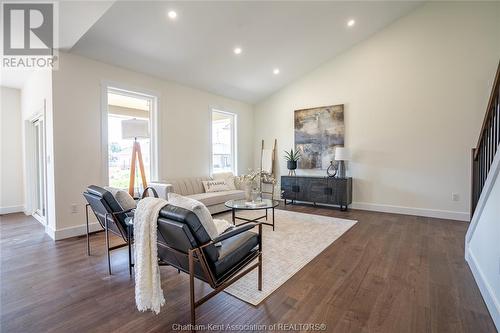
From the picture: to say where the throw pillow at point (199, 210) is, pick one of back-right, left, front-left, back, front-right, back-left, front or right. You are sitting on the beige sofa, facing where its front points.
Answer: front-right

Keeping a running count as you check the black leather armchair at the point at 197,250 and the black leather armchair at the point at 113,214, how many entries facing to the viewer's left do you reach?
0

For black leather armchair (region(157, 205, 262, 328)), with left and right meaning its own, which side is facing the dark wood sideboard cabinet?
front

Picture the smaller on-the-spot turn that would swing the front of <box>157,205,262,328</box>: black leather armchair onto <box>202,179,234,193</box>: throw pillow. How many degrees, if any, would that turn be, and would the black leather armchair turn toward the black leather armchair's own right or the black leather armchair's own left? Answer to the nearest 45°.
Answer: approximately 45° to the black leather armchair's own left

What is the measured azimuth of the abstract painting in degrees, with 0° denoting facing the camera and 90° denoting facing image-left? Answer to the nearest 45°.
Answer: approximately 45°

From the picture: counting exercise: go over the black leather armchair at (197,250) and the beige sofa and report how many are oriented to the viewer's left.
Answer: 0

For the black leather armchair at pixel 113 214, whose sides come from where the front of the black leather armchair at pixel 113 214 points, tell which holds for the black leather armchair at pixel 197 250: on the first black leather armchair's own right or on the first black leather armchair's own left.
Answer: on the first black leather armchair's own right

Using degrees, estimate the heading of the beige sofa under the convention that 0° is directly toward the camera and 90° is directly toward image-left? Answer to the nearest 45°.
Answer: approximately 315°

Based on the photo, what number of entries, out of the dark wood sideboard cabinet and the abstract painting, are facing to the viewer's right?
0

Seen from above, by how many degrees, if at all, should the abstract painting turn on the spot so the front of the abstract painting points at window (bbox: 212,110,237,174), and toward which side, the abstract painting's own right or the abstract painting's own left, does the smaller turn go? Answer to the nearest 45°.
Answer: approximately 45° to the abstract painting's own right

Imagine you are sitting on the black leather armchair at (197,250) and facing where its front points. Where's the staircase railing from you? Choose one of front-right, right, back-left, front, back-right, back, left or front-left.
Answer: front-right

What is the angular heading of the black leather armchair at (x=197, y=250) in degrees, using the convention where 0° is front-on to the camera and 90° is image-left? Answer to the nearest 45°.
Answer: approximately 225°
